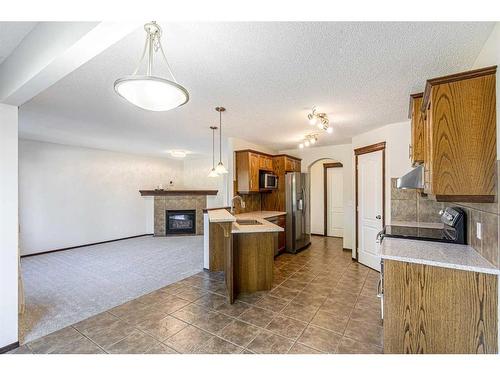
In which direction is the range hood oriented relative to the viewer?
to the viewer's left

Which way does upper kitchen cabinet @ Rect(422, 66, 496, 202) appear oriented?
to the viewer's left

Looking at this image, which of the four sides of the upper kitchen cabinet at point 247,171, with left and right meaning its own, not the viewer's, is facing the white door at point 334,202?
left

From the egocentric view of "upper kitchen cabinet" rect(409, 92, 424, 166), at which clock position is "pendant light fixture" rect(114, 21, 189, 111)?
The pendant light fixture is roughly at 10 o'clock from the upper kitchen cabinet.

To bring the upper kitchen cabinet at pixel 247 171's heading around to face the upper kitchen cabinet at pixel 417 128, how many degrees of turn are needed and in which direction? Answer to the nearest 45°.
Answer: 0° — it already faces it

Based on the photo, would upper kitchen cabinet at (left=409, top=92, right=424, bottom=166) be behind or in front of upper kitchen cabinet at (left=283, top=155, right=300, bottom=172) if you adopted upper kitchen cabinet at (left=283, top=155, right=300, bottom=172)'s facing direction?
in front

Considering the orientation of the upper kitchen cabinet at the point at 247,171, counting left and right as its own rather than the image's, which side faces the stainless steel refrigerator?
left

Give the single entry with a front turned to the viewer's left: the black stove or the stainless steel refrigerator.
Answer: the black stove

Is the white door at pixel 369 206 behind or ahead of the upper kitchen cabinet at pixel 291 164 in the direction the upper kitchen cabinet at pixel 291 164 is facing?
ahead

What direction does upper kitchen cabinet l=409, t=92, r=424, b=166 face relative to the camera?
to the viewer's left

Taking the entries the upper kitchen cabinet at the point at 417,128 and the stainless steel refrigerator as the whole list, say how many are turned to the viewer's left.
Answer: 1

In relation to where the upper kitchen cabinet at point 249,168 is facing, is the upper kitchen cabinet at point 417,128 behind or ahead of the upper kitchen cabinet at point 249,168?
ahead

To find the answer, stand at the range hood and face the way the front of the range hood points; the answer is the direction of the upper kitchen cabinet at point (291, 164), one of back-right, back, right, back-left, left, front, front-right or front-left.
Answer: front-right
